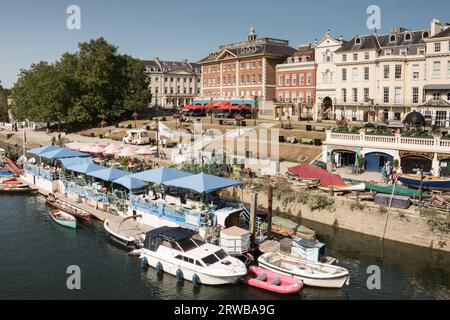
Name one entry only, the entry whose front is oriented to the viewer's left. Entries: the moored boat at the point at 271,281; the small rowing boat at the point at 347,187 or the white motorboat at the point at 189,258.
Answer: the small rowing boat

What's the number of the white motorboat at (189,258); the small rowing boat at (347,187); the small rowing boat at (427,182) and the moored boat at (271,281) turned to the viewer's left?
2

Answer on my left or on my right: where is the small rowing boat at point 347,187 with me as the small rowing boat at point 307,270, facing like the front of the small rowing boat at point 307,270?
on my left

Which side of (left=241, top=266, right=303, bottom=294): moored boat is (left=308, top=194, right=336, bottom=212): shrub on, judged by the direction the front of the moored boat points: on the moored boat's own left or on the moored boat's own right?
on the moored boat's own left

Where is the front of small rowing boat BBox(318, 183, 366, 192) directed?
to the viewer's left

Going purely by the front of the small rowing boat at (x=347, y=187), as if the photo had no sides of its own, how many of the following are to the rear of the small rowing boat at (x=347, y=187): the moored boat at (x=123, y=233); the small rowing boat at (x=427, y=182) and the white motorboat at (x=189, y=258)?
1
